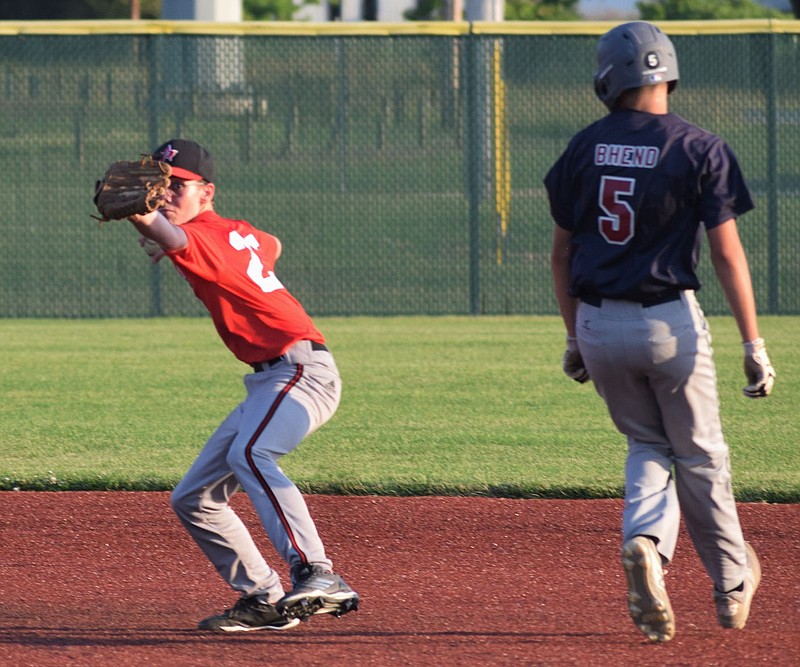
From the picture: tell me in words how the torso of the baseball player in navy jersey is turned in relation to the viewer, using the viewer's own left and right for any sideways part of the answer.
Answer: facing away from the viewer

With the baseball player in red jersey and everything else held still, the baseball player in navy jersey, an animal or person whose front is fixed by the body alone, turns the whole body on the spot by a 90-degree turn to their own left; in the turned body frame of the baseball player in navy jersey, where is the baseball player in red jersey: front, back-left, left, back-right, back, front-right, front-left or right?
front
